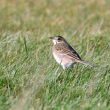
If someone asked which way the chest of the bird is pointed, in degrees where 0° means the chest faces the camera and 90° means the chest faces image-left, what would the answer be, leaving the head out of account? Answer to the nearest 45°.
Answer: approximately 90°
